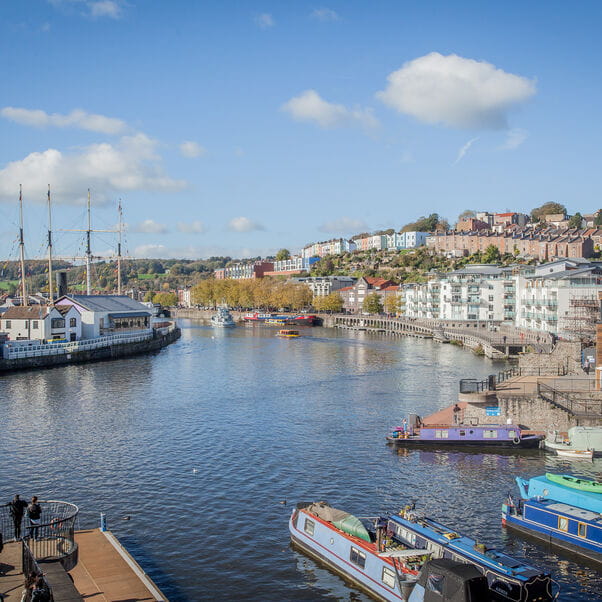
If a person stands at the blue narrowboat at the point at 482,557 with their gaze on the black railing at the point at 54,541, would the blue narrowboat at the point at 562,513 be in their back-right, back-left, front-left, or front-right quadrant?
back-right

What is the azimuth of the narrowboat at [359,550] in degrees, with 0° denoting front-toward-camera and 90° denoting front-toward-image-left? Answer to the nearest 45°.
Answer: approximately 135°

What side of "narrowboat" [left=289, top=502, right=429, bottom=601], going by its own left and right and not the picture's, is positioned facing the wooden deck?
left

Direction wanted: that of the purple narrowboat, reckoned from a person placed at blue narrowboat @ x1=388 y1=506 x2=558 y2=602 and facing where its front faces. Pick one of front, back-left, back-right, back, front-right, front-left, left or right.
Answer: front-right

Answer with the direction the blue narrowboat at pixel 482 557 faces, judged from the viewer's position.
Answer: facing away from the viewer and to the left of the viewer

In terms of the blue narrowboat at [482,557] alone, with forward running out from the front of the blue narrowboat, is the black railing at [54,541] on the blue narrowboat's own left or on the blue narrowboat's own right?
on the blue narrowboat's own left

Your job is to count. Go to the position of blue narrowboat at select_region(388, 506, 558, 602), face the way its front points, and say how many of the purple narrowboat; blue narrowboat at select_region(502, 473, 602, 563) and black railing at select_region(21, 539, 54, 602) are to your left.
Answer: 1

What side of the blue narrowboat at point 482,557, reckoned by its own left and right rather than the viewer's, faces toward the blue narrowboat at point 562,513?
right

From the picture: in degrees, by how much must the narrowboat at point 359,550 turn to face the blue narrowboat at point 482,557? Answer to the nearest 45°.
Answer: approximately 180°
